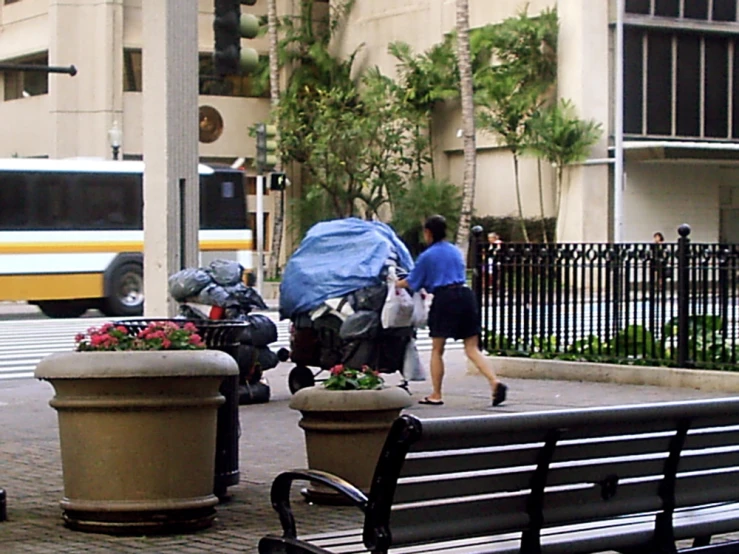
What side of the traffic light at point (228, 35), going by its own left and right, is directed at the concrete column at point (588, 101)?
front

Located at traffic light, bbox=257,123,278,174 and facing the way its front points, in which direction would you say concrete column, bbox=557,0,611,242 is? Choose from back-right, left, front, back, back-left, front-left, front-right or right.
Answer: front-left
